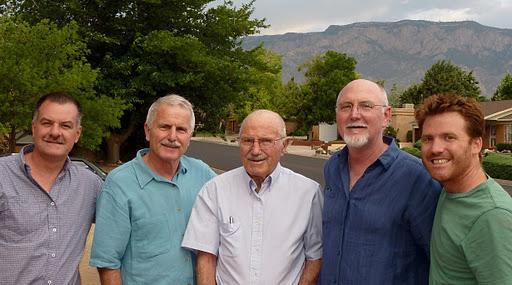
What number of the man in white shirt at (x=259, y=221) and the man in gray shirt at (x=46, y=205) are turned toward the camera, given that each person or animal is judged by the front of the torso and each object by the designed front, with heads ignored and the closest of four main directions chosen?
2

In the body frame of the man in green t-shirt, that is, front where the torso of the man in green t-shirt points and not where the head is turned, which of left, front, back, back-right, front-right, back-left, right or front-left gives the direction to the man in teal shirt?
front-right

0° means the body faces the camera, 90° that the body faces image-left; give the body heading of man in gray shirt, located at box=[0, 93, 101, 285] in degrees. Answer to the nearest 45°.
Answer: approximately 0°

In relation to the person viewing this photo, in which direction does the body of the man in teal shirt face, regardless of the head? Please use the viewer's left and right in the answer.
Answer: facing the viewer and to the right of the viewer

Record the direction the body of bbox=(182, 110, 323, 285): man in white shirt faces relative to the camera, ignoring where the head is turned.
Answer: toward the camera

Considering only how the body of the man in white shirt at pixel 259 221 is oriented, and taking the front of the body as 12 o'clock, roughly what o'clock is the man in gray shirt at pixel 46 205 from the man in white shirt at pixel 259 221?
the man in gray shirt at pixel 46 205 is roughly at 3 o'clock from the man in white shirt at pixel 259 221.

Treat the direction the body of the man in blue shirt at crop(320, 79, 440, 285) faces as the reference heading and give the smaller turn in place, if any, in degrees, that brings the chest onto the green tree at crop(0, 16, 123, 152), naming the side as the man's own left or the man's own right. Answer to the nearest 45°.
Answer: approximately 90° to the man's own right

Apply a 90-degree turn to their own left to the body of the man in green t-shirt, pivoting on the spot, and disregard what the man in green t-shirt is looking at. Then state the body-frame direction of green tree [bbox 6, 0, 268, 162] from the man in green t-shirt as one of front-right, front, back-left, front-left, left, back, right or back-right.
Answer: back

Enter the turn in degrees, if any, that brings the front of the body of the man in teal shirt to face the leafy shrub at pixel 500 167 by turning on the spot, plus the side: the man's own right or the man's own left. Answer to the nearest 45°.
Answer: approximately 90° to the man's own left

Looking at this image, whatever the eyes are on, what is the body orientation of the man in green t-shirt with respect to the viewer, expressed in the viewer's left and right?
facing the viewer and to the left of the viewer
